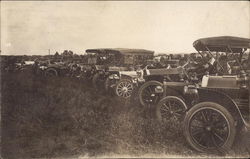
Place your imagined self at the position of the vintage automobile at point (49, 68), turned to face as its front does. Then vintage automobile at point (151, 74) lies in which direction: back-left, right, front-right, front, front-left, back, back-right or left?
back-left

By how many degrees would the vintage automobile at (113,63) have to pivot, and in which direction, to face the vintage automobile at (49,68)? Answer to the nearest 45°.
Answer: approximately 45° to its right

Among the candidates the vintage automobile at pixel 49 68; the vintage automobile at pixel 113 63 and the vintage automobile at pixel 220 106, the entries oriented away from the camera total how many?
0

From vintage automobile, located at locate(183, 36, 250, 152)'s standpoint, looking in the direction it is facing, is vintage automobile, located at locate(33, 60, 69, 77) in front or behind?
in front

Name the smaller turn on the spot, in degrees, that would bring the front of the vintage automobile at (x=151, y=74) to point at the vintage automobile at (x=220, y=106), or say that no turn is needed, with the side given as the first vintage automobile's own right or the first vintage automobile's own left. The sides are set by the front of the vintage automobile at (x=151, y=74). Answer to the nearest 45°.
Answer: approximately 90° to the first vintage automobile's own left

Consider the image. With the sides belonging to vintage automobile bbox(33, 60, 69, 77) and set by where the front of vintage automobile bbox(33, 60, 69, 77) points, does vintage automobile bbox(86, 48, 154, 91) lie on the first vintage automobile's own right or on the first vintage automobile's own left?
on the first vintage automobile's own left

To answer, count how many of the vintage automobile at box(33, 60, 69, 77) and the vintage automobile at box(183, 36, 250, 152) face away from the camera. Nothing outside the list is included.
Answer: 0

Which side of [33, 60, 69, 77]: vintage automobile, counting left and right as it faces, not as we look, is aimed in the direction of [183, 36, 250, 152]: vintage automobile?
left

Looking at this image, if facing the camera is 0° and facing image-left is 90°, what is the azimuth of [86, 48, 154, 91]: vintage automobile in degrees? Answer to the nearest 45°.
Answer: approximately 45°

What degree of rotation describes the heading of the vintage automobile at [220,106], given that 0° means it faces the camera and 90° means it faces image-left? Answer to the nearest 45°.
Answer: approximately 90°

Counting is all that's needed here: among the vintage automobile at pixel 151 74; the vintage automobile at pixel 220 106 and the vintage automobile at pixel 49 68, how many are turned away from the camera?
0
